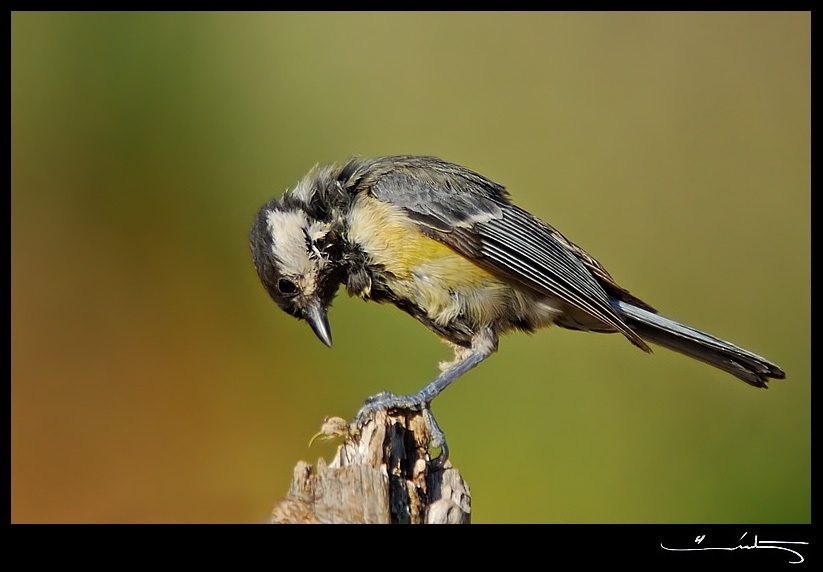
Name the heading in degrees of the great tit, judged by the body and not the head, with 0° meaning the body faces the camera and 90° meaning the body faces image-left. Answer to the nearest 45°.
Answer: approximately 90°
